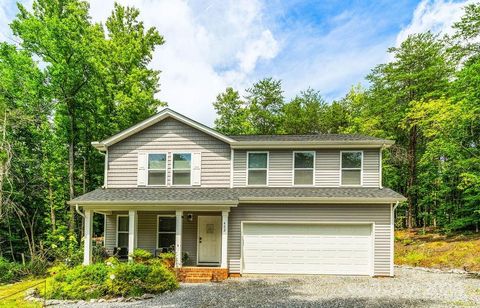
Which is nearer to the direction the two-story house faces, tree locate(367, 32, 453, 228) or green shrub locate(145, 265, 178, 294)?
the green shrub

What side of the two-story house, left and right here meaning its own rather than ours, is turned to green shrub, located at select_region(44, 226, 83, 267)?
right

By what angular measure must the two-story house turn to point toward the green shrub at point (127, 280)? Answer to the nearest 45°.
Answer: approximately 45° to its right

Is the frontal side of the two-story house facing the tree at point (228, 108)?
no

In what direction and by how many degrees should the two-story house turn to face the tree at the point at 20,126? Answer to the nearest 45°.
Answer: approximately 90° to its right

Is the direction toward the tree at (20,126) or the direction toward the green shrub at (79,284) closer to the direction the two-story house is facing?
the green shrub

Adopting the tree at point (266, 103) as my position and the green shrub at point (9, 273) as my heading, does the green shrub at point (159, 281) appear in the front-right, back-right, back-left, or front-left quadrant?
front-left

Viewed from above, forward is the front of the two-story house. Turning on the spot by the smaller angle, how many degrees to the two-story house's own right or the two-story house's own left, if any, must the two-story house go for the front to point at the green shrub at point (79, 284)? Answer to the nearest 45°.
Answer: approximately 45° to the two-story house's own right

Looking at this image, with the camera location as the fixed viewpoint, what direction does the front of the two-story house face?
facing the viewer

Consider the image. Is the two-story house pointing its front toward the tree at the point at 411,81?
no

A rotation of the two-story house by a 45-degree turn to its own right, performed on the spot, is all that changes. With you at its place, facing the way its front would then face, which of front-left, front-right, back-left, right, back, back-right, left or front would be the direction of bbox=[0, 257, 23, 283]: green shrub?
front-right

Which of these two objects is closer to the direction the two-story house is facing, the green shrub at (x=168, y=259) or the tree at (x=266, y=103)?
the green shrub

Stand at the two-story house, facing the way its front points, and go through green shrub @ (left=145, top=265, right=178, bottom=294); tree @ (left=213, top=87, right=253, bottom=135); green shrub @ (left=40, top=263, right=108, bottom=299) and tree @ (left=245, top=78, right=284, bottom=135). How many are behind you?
2

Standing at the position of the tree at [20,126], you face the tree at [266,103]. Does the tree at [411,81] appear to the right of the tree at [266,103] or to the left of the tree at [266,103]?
right

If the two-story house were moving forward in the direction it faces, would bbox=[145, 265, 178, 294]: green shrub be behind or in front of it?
in front

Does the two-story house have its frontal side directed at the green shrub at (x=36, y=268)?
no

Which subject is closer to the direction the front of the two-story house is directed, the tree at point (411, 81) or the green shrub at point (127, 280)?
the green shrub
